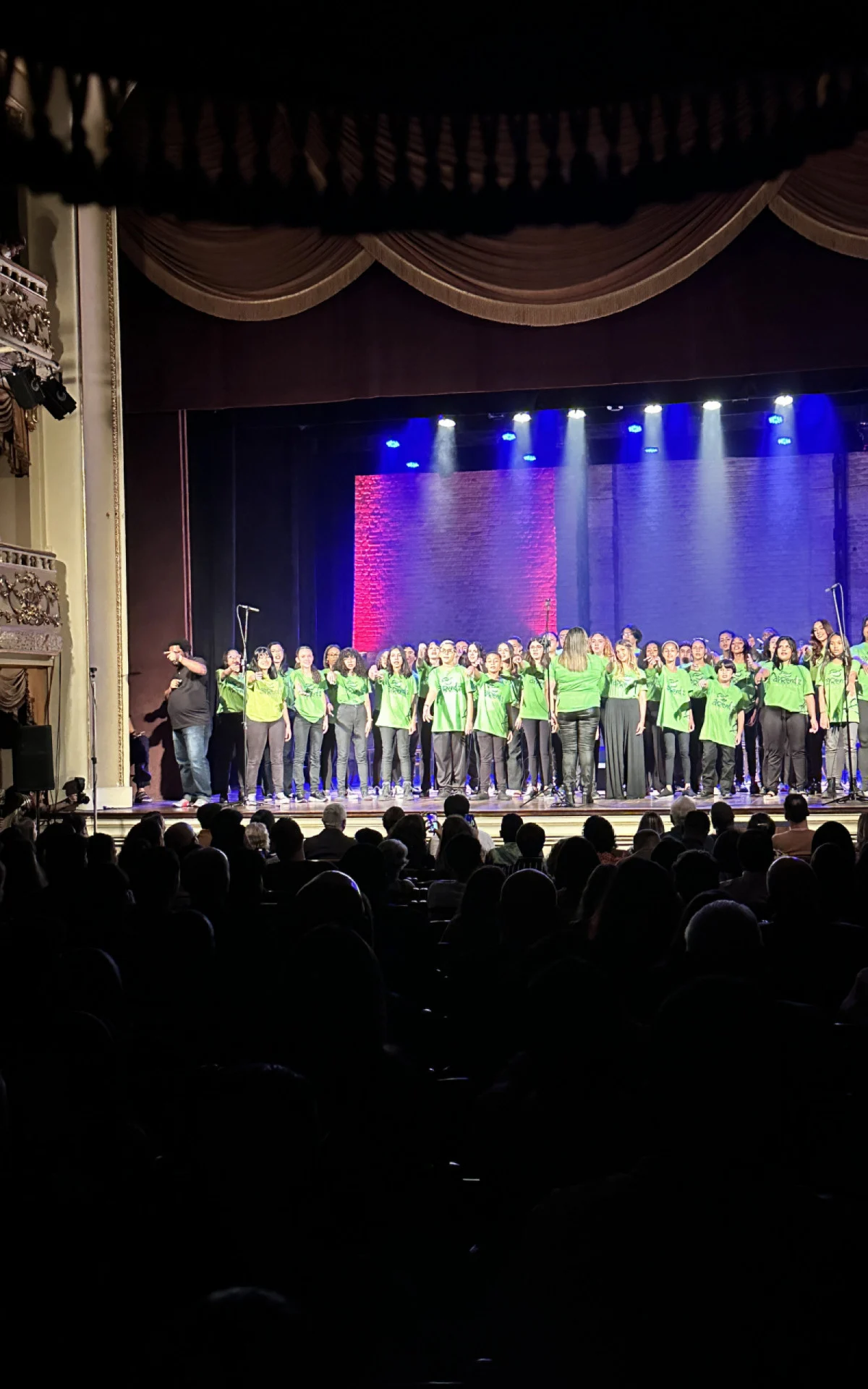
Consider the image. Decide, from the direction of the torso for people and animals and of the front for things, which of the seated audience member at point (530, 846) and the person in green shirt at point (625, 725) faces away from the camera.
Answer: the seated audience member

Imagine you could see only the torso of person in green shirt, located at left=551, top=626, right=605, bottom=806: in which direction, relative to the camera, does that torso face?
away from the camera

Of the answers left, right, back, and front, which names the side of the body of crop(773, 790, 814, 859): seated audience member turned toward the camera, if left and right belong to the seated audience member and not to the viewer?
back

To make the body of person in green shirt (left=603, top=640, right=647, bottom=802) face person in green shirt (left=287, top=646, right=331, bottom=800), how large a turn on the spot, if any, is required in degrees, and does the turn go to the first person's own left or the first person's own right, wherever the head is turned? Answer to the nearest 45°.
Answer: approximately 90° to the first person's own right

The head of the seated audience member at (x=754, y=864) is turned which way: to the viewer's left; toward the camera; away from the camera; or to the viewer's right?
away from the camera

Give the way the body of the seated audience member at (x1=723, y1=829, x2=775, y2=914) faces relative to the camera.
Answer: away from the camera

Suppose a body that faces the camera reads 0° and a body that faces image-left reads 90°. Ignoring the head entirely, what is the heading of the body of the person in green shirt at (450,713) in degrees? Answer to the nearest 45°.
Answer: approximately 0°

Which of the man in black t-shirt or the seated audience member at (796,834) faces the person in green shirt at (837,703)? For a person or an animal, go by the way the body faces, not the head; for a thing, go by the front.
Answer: the seated audience member

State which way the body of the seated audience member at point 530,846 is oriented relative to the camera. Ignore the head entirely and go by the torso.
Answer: away from the camera
